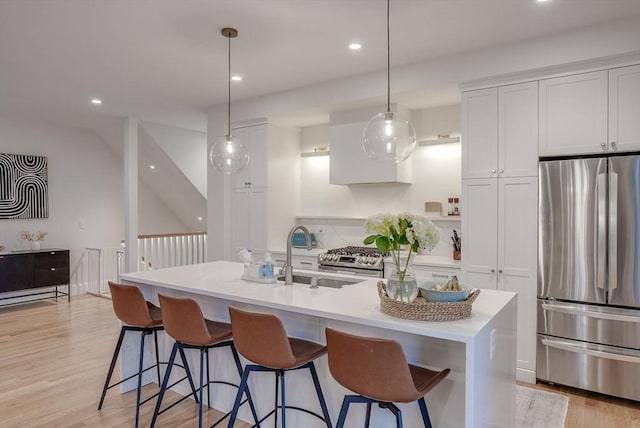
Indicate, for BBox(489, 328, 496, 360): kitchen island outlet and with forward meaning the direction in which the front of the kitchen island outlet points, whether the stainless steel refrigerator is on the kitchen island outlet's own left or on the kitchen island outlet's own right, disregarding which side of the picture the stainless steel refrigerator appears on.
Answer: on the kitchen island outlet's own left

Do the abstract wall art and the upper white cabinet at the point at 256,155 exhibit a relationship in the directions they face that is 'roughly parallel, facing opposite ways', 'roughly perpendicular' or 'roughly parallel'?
roughly perpendicular

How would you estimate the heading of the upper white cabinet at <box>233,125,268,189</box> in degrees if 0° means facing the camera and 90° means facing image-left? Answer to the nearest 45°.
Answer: approximately 45°

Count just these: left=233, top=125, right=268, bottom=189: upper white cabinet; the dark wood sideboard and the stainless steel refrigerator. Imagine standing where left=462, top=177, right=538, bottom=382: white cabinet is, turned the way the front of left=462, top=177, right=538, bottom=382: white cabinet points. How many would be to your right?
2

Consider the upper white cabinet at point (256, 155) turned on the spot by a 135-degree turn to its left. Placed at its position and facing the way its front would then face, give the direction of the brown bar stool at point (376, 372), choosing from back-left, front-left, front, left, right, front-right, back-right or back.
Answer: right

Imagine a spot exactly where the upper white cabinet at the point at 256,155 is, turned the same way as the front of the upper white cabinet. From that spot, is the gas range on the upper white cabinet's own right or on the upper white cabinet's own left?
on the upper white cabinet's own left

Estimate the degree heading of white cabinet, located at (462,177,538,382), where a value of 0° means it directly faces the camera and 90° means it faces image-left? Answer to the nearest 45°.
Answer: approximately 0°

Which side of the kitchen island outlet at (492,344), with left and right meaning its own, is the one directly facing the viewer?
right

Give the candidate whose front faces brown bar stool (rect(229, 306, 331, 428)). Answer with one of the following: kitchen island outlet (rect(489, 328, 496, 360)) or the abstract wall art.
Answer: the abstract wall art

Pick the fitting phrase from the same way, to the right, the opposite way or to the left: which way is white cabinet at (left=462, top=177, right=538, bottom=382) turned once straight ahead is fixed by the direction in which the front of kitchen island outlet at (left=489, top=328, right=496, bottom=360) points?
to the right

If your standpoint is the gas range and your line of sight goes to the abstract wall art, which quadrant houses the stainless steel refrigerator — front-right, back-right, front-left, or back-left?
back-left

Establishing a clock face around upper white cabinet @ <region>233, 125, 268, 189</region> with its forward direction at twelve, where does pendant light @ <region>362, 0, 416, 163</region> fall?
The pendant light is roughly at 10 o'clock from the upper white cabinet.

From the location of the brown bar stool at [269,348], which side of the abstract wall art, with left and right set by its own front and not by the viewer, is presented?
front

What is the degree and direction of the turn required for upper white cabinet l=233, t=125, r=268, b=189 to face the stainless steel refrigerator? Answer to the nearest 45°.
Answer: approximately 90° to its left

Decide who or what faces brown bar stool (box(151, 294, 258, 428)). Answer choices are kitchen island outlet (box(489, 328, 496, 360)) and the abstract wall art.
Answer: the abstract wall art

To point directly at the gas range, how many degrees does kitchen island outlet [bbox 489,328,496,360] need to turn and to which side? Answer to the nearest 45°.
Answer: approximately 135° to its left
